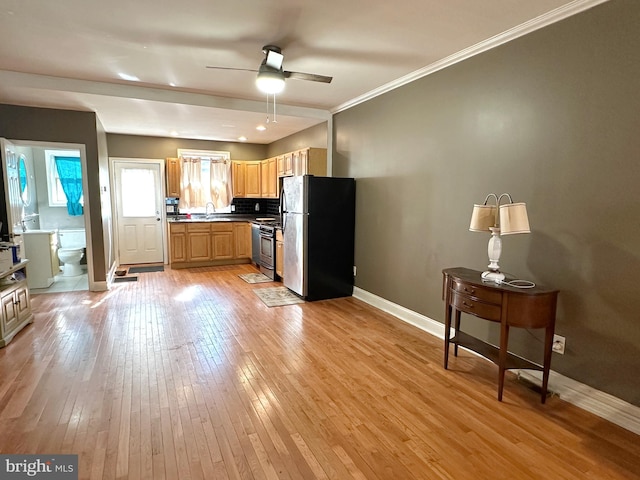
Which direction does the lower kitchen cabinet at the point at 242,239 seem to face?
toward the camera

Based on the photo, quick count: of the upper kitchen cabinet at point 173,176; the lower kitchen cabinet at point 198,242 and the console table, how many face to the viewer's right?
0

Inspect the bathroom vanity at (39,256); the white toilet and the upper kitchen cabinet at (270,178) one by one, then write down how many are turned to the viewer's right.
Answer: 1

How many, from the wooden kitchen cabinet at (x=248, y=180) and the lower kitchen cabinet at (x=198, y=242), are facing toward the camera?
2

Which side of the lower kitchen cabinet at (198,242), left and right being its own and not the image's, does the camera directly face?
front

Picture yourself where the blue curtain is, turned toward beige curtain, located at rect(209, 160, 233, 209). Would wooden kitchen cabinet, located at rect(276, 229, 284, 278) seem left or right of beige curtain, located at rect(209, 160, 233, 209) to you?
right

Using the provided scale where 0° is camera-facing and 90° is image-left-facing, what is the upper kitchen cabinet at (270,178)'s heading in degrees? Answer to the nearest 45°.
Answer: approximately 45°

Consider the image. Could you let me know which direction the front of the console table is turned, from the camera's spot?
facing the viewer and to the left of the viewer

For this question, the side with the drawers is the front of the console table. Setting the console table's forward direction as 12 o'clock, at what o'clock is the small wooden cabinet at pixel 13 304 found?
The small wooden cabinet is roughly at 1 o'clock from the console table.

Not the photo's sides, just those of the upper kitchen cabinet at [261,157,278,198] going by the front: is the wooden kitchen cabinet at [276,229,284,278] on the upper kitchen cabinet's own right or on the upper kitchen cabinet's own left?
on the upper kitchen cabinet's own left

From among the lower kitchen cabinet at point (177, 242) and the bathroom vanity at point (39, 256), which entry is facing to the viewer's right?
the bathroom vanity

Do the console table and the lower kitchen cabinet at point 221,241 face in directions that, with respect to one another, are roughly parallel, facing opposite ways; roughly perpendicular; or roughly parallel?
roughly perpendicular

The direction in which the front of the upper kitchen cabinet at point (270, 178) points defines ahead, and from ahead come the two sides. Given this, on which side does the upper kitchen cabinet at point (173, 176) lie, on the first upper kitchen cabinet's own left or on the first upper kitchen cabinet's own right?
on the first upper kitchen cabinet's own right

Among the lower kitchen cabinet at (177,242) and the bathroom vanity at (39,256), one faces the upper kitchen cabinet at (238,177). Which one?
the bathroom vanity

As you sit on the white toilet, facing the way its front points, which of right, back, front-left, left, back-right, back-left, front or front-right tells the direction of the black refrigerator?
front-left
